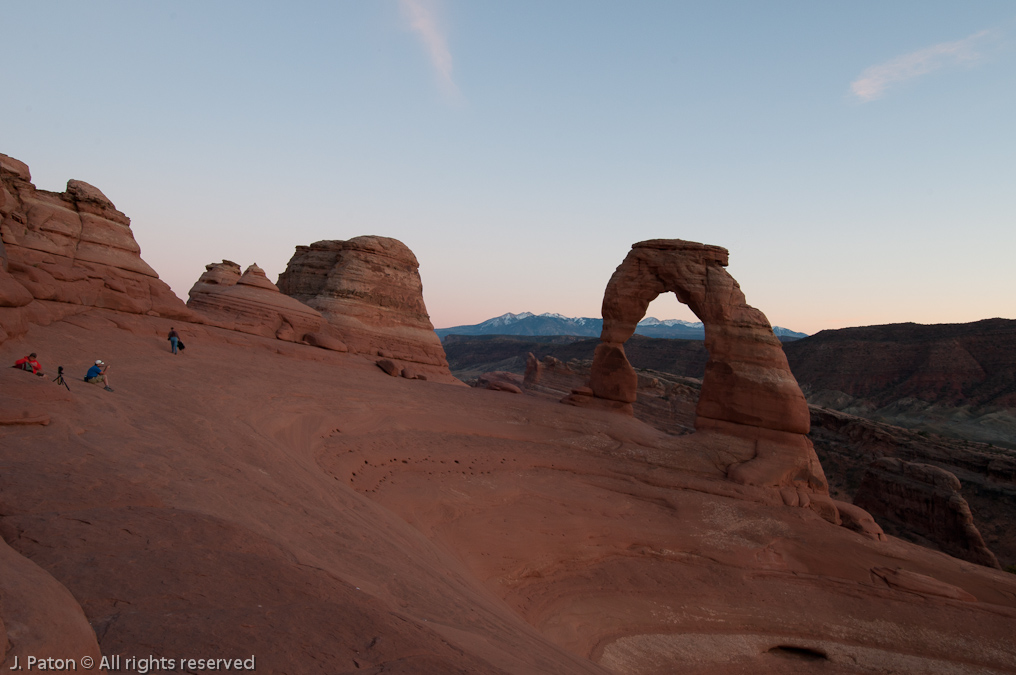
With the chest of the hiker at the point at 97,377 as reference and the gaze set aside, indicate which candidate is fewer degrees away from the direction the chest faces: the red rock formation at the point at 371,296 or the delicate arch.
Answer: the delicate arch

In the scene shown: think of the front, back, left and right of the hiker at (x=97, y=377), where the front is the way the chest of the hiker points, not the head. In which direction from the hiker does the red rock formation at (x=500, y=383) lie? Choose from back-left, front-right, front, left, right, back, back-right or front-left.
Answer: front-left

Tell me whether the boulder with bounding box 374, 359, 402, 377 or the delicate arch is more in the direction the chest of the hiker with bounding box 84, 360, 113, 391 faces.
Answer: the delicate arch

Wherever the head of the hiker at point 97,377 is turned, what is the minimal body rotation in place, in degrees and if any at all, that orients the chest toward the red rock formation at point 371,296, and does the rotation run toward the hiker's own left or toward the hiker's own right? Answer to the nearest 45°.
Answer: approximately 45° to the hiker's own left

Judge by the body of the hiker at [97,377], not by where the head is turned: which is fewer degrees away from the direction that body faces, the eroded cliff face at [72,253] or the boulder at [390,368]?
the boulder

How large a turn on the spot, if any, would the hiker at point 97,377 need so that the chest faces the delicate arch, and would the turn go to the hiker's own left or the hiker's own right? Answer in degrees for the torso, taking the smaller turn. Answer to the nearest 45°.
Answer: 0° — they already face it

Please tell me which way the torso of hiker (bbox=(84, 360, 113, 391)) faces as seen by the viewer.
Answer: to the viewer's right

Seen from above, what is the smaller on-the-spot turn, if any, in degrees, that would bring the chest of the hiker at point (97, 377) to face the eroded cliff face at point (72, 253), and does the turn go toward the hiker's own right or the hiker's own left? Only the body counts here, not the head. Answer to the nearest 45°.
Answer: approximately 90° to the hiker's own left

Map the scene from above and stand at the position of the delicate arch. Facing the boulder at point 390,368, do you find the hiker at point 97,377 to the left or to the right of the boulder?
left
